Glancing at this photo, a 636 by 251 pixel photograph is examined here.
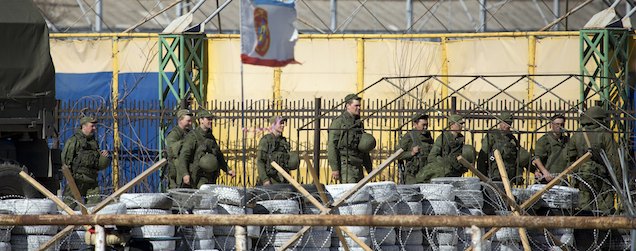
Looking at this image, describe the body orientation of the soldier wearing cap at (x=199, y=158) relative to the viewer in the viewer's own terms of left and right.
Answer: facing the viewer and to the right of the viewer

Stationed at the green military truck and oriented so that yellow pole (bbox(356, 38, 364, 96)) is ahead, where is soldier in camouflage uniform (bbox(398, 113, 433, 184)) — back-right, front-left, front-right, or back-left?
front-right

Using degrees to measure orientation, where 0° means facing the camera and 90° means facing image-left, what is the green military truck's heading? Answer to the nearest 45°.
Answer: approximately 90°

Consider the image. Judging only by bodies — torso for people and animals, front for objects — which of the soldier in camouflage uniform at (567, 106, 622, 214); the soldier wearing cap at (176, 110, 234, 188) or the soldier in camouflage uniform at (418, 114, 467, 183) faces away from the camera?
the soldier in camouflage uniform at (567, 106, 622, 214)

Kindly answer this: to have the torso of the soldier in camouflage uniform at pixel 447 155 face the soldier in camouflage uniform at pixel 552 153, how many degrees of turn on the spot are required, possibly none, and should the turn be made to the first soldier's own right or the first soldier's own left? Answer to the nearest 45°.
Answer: approximately 90° to the first soldier's own left
